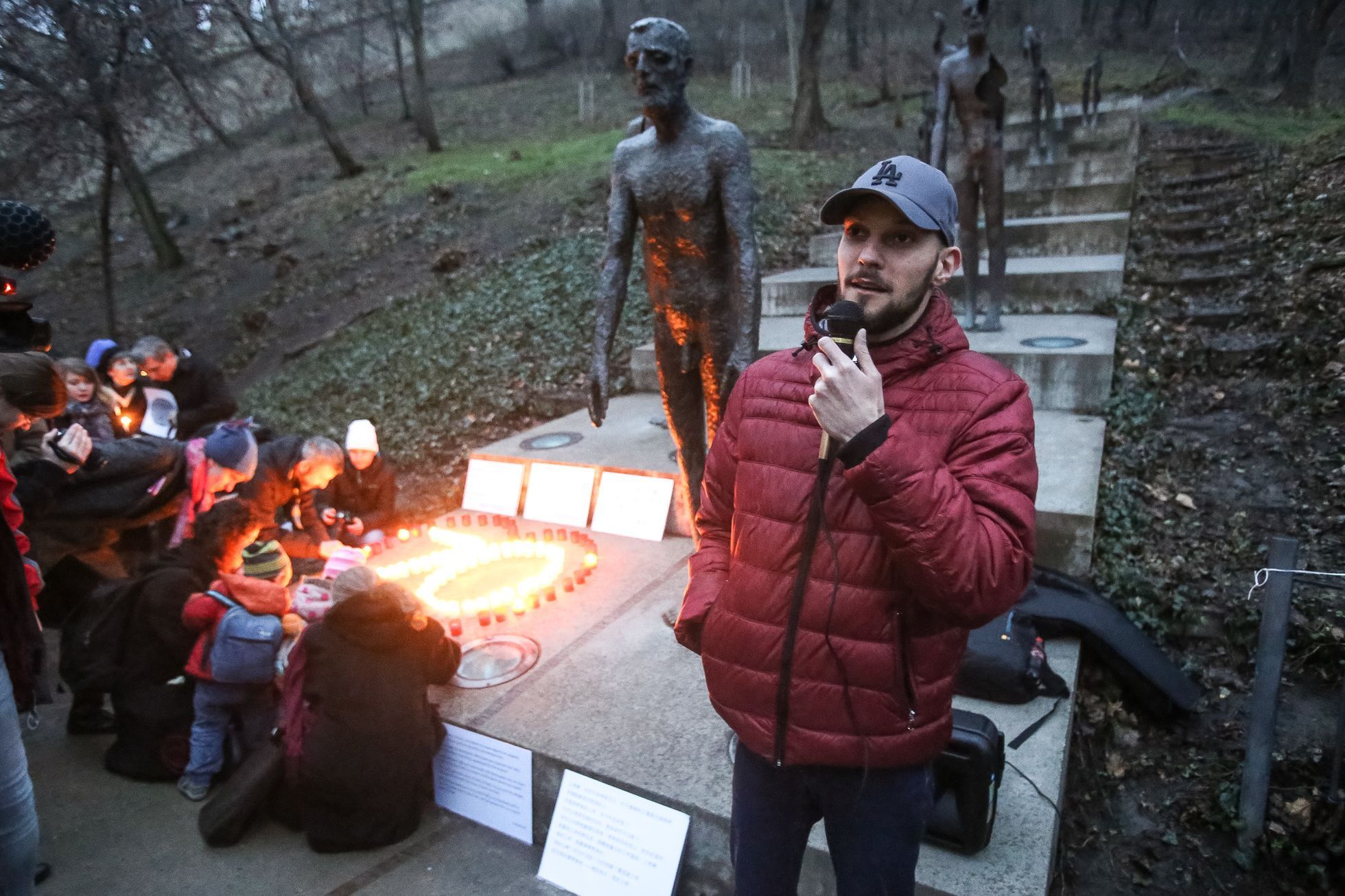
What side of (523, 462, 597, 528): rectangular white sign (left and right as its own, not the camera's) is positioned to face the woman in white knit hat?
right

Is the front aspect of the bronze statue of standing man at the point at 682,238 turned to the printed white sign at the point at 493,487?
no

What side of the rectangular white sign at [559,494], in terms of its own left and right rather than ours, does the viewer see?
front

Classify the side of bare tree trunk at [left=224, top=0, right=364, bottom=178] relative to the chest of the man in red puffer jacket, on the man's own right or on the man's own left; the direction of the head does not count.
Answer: on the man's own right

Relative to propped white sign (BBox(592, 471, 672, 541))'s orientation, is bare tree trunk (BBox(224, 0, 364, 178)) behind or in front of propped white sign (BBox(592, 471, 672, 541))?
behind

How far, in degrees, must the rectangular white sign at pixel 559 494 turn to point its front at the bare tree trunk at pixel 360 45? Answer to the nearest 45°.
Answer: approximately 180°

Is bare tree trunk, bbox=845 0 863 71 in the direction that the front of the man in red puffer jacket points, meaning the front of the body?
no

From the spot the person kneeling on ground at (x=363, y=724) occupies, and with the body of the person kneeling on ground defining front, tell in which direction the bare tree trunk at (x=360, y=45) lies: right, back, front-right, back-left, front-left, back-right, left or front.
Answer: front-left

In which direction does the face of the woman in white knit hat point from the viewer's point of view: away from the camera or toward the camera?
toward the camera

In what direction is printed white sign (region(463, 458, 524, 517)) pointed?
toward the camera

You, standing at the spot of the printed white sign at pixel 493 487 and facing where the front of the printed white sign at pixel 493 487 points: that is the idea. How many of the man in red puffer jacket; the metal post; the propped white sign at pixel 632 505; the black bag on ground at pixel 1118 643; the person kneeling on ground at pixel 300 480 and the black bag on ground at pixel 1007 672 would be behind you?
0

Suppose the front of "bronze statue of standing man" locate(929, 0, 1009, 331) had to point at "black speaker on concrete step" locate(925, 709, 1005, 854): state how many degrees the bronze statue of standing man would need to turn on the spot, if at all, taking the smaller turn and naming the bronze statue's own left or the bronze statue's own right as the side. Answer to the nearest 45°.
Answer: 0° — it already faces it

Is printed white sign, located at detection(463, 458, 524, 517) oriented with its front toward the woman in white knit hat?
no

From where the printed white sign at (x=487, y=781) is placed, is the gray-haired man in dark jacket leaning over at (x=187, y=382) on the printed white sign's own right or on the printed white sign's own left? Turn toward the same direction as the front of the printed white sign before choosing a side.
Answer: on the printed white sign's own right
